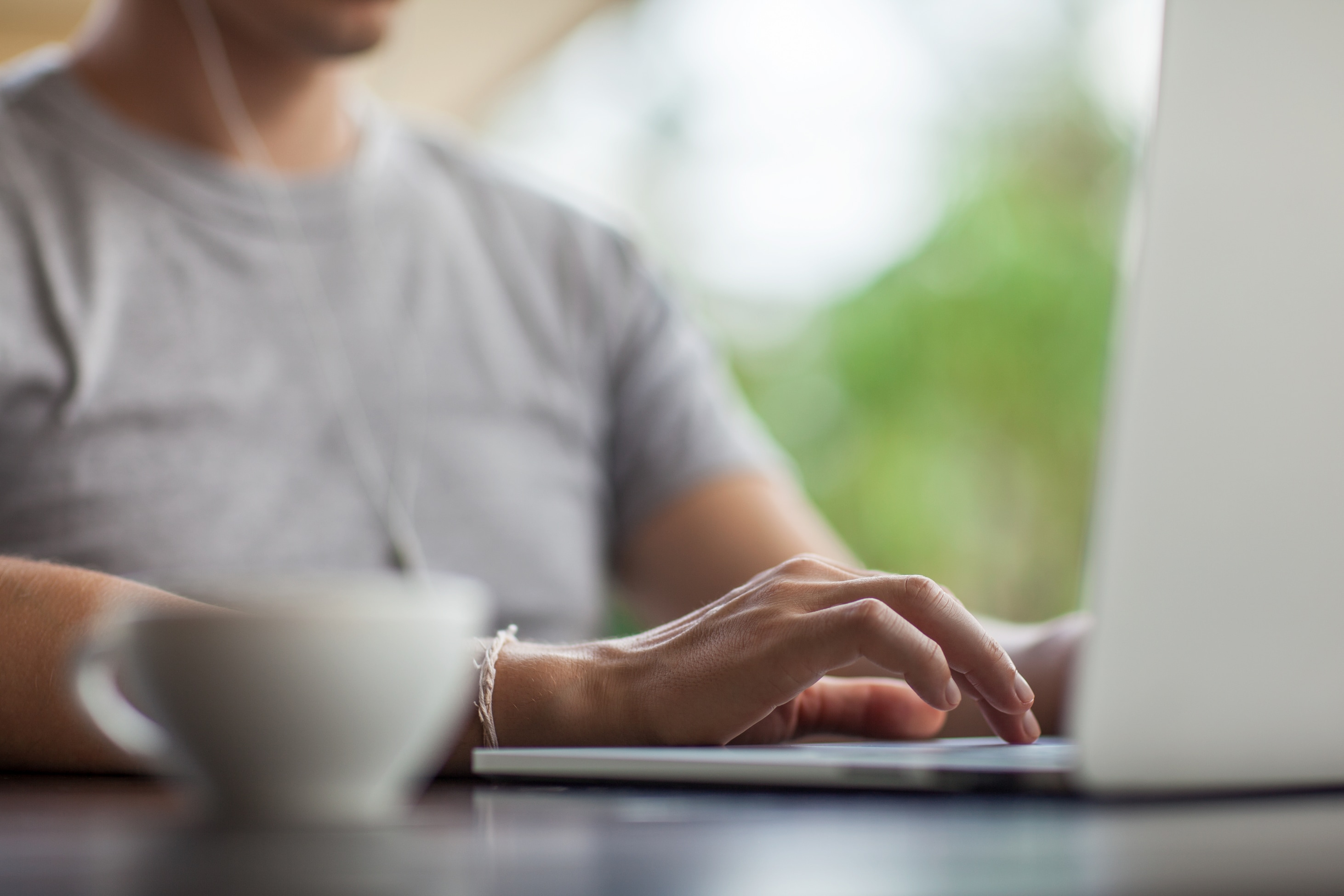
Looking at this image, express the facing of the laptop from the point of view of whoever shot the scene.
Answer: facing away from the viewer and to the left of the viewer
